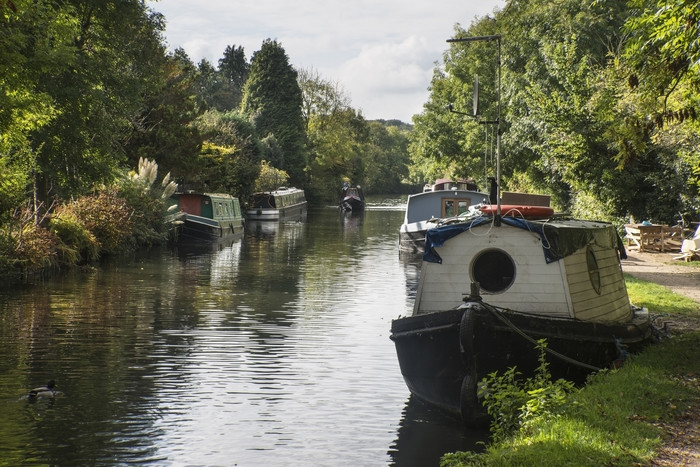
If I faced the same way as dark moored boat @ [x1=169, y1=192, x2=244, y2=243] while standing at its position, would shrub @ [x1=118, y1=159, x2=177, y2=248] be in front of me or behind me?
in front

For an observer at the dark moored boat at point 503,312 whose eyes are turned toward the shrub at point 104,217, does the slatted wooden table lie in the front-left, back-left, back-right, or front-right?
front-right

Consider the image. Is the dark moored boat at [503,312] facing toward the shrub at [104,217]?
no

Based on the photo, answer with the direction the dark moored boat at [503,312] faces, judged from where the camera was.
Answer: facing the viewer and to the left of the viewer

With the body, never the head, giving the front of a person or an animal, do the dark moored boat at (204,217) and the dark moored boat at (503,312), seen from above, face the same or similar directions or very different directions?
same or similar directions

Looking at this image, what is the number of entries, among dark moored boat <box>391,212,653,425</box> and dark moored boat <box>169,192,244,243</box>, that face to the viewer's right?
0

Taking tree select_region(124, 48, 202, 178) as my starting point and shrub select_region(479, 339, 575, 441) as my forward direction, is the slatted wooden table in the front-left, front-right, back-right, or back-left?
front-left
